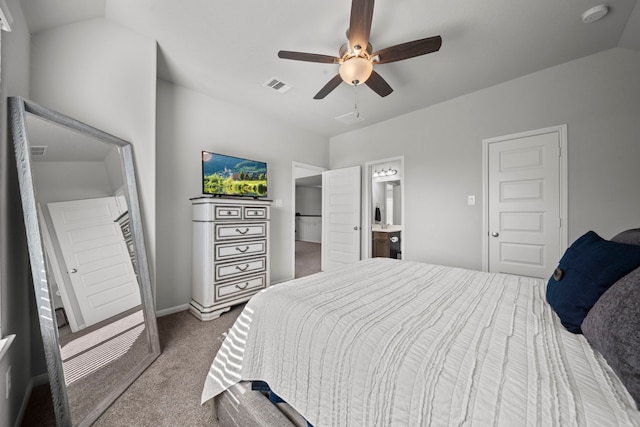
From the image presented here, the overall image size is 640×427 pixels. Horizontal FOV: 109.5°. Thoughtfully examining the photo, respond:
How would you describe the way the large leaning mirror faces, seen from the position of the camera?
facing the viewer and to the right of the viewer

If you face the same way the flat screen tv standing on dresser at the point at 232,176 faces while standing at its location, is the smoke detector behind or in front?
in front

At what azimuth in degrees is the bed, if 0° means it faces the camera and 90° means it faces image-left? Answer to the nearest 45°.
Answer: approximately 90°

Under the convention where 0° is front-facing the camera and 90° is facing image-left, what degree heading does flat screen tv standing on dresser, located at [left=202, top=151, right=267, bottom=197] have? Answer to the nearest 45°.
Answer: approximately 315°

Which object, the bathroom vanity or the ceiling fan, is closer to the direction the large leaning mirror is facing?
the ceiling fan

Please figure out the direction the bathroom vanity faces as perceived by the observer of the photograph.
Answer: facing the viewer and to the left of the viewer

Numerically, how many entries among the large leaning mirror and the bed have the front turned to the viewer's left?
1

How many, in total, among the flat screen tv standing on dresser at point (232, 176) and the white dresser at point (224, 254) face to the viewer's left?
0

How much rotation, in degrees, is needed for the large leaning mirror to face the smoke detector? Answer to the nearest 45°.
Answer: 0° — it already faces it

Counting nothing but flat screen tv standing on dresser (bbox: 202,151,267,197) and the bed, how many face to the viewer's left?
1

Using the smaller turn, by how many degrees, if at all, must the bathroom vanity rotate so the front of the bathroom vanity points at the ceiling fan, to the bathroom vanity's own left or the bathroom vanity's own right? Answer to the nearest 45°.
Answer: approximately 45° to the bathroom vanity's own left

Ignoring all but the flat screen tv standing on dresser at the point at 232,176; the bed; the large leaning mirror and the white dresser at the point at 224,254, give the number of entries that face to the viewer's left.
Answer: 1
